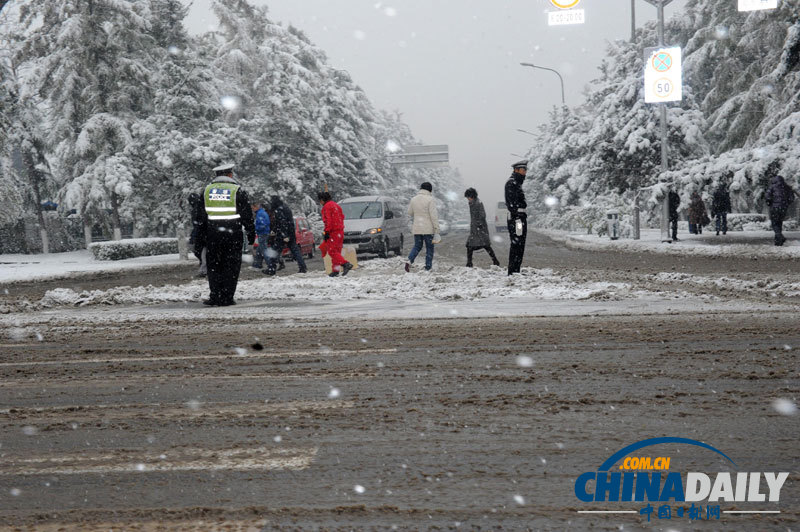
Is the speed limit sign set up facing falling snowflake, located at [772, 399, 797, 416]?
yes

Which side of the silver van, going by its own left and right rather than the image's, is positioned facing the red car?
right

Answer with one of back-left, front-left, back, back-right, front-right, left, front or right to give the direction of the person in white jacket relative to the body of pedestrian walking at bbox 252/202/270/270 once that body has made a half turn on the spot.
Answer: front-right

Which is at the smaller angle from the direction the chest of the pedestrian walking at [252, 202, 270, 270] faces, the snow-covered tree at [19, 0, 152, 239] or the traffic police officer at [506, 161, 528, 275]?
the snow-covered tree

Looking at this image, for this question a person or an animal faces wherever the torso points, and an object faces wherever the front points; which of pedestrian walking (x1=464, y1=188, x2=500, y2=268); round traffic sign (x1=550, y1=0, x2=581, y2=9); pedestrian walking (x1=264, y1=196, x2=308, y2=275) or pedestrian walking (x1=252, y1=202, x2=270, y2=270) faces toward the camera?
the round traffic sign

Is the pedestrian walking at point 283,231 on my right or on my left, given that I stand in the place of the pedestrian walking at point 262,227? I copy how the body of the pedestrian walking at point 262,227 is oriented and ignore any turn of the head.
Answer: on my left

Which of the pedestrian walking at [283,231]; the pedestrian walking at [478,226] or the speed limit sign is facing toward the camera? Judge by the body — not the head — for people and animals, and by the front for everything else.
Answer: the speed limit sign

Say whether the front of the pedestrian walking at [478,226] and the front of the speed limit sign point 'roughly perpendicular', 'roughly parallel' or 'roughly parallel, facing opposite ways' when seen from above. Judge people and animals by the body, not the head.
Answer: roughly perpendicular

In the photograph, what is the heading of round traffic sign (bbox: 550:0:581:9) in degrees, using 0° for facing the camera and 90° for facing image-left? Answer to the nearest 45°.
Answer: approximately 0°

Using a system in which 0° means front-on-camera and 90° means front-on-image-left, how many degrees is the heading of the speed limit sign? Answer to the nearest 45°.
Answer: approximately 0°

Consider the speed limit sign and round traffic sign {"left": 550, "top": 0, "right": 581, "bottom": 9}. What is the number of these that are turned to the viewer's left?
0
